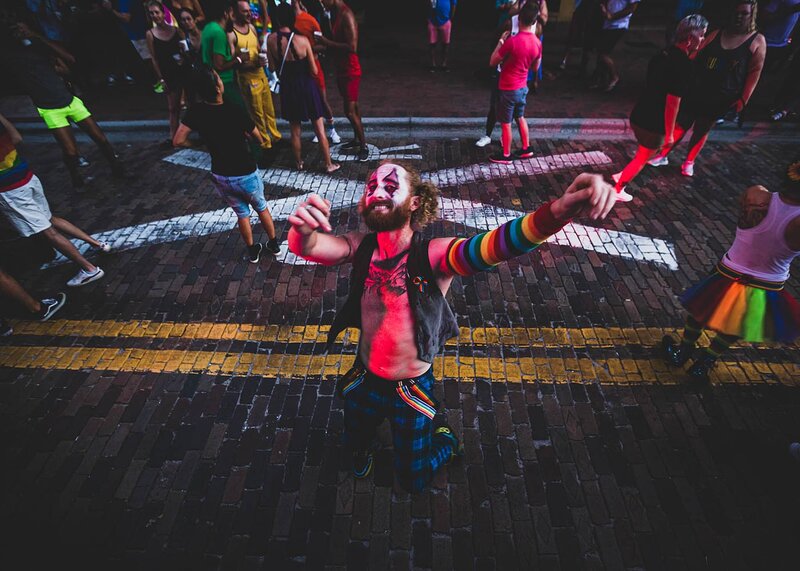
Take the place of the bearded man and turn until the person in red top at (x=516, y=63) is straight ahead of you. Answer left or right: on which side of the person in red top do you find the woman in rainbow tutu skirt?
right

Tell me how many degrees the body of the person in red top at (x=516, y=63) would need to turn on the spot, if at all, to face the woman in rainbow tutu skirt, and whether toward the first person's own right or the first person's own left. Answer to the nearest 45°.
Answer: approximately 180°

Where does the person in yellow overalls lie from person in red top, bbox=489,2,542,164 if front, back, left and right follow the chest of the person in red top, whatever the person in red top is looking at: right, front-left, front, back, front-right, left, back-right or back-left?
front-left

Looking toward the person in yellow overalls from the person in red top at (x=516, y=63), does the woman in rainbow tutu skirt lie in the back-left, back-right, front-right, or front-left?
back-left

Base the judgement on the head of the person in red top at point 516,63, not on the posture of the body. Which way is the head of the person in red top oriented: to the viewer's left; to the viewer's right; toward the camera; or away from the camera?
away from the camera

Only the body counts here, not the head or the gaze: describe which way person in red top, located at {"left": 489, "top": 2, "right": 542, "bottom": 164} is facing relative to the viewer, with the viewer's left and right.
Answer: facing away from the viewer and to the left of the viewer

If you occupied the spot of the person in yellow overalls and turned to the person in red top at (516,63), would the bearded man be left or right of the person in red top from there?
right

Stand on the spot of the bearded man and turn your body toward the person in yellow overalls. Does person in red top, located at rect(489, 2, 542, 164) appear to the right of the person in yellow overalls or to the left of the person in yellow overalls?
right

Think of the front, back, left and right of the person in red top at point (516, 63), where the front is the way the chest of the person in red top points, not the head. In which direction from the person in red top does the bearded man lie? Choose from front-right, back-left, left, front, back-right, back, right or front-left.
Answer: back-left
